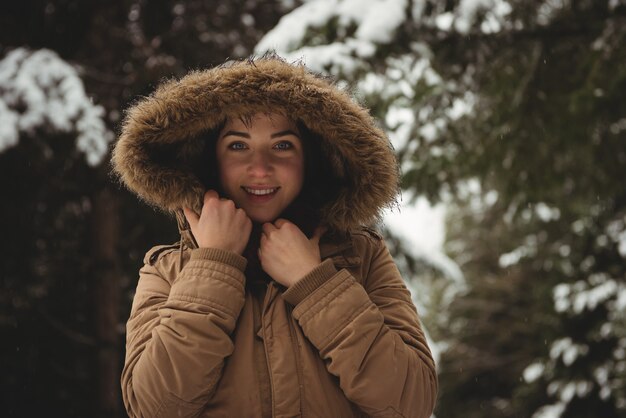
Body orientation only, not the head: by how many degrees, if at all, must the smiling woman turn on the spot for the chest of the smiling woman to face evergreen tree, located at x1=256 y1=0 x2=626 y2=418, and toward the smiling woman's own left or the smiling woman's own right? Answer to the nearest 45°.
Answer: approximately 135° to the smiling woman's own left

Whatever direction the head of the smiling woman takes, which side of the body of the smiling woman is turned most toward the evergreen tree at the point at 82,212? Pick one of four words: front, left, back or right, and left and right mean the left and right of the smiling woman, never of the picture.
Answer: back

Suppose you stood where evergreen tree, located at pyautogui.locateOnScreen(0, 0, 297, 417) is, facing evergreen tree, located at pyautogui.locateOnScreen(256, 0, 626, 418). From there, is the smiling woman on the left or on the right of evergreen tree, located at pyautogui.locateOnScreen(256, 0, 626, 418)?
right

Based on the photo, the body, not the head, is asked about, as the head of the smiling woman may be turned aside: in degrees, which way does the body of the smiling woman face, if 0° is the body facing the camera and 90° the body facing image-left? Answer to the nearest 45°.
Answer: approximately 0°
